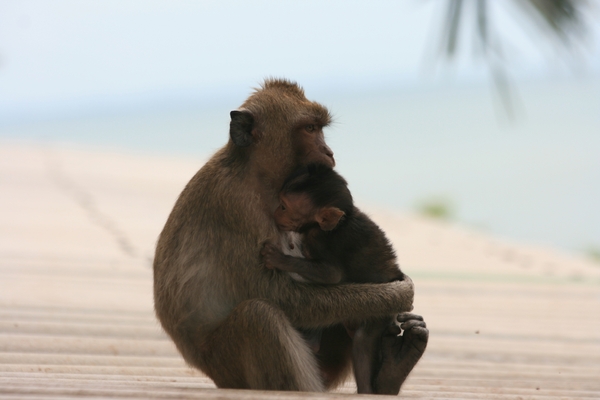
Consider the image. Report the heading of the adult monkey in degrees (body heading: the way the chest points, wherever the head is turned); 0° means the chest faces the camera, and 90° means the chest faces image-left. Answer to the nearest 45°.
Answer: approximately 270°

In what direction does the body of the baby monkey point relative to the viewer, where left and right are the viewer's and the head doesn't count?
facing to the left of the viewer
